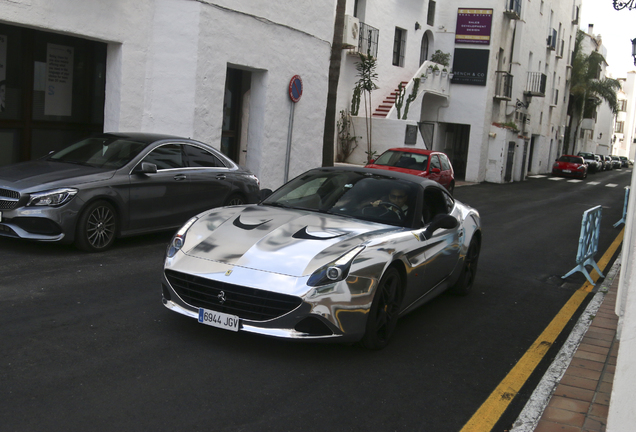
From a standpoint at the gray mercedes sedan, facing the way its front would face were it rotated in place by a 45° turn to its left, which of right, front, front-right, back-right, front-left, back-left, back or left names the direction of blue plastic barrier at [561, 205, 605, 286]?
left

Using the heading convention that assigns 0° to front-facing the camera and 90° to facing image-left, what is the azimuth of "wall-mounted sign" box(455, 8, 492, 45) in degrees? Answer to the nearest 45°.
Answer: approximately 0°

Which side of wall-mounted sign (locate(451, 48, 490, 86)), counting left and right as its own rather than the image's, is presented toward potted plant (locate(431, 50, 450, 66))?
right

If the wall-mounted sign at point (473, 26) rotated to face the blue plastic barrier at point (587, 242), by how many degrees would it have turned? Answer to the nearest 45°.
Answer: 0° — it already faces it

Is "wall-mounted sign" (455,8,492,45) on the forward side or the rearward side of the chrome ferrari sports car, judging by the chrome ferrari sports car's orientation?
on the rearward side

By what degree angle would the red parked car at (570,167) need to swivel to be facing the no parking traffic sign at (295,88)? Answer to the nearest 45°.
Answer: approximately 45° to its left

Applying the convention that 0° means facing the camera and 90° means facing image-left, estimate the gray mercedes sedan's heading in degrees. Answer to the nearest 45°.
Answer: approximately 45°

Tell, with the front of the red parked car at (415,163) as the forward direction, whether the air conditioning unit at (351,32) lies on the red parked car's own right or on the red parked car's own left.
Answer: on the red parked car's own right

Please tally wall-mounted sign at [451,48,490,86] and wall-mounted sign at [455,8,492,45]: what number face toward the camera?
2
